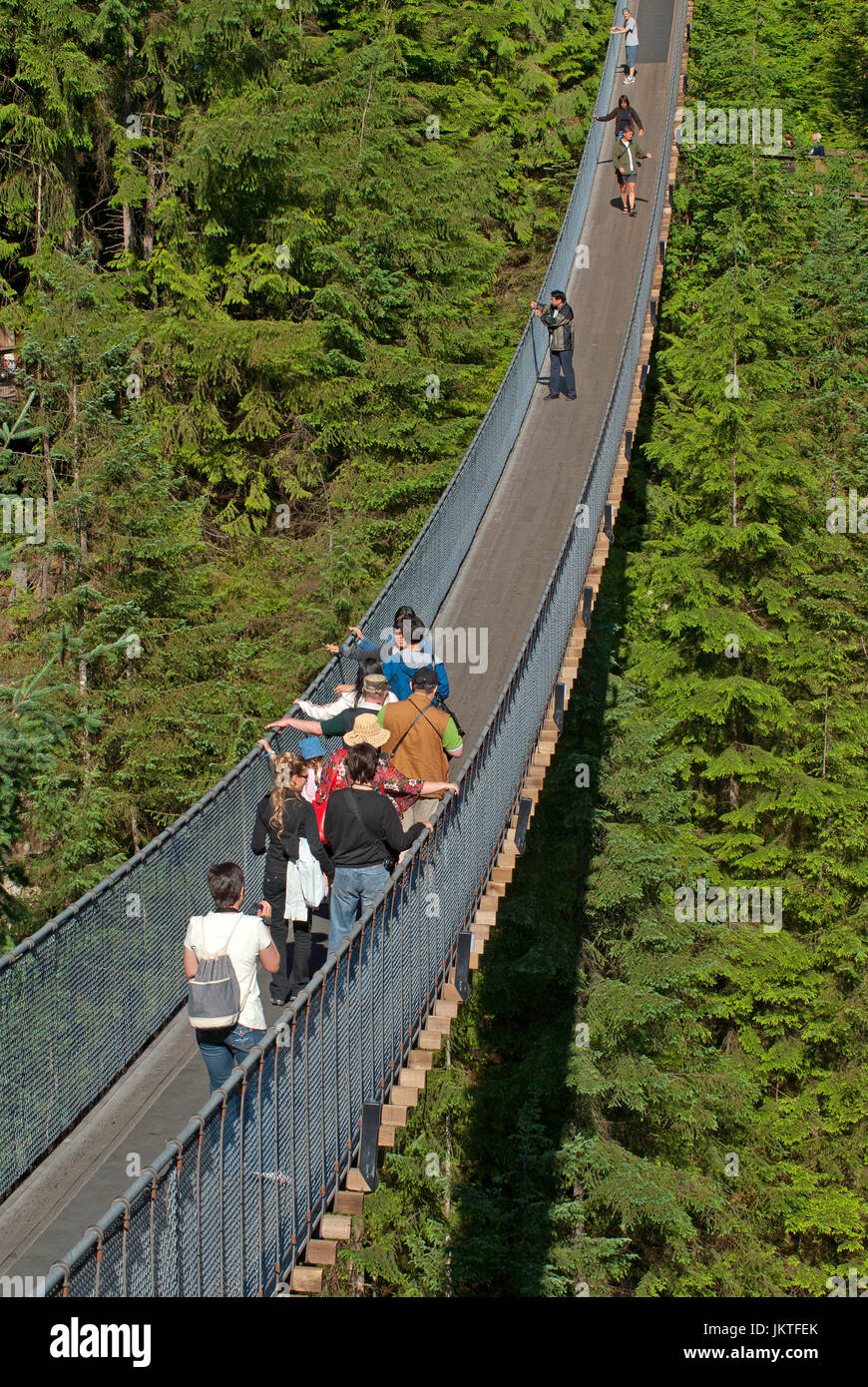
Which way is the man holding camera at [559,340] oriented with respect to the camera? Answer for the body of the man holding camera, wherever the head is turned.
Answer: to the viewer's left

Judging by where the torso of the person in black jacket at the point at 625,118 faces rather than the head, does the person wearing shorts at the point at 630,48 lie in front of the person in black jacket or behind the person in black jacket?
behind

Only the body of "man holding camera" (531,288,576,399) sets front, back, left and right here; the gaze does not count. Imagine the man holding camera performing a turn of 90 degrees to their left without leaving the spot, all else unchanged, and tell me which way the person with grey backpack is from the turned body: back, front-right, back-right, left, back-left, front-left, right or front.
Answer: front

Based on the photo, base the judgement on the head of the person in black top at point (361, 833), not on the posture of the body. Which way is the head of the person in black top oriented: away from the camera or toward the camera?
away from the camera

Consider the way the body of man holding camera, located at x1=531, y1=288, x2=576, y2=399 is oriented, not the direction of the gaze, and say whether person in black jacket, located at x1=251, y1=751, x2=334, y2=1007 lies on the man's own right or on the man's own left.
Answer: on the man's own left

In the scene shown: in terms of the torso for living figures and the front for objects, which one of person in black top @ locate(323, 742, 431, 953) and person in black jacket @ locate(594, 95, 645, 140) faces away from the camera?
the person in black top

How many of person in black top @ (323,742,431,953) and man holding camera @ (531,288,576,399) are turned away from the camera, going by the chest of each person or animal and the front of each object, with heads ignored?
1

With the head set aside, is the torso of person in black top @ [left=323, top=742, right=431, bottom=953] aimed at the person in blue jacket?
yes

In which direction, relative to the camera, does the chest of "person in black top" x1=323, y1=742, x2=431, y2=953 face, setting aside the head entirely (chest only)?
away from the camera

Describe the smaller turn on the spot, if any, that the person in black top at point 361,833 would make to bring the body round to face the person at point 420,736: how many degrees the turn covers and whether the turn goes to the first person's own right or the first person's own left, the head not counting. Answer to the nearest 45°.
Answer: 0° — they already face them
